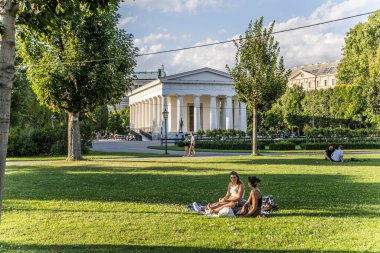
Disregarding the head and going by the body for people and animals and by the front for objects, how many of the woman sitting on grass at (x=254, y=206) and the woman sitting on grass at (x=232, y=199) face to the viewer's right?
0

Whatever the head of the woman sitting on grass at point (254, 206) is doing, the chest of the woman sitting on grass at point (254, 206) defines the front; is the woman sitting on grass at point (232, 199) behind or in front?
in front

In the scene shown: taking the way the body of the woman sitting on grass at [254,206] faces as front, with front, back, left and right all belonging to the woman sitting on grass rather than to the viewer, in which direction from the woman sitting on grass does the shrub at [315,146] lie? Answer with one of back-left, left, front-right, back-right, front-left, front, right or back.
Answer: right

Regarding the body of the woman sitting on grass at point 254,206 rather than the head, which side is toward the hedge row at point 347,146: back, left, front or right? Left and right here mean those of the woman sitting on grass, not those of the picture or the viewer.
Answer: right

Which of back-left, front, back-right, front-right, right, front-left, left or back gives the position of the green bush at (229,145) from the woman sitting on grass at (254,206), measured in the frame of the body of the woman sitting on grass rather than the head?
right

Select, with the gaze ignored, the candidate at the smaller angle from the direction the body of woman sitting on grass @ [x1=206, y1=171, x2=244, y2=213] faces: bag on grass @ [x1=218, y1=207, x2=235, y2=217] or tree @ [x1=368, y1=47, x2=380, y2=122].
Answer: the bag on grass

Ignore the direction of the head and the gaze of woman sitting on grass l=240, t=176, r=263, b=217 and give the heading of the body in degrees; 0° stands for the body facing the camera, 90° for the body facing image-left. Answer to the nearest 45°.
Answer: approximately 90°

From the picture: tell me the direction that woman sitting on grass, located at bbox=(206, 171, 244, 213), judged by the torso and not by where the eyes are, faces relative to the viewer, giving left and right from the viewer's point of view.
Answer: facing the viewer and to the left of the viewer

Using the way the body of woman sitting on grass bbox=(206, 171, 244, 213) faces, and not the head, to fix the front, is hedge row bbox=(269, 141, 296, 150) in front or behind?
behind
